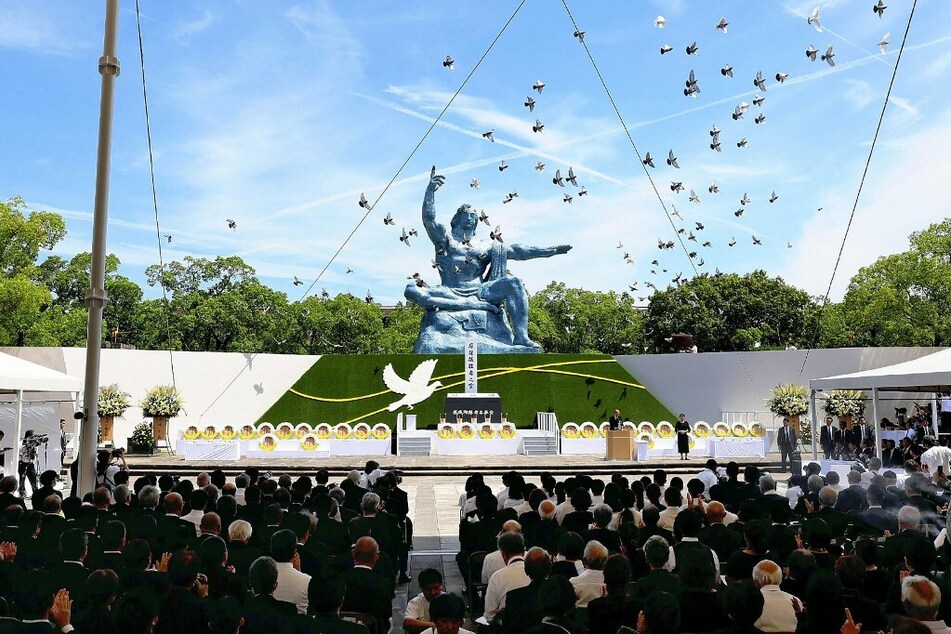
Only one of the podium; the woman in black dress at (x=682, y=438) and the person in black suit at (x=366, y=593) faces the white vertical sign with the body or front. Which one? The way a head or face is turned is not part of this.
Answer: the person in black suit

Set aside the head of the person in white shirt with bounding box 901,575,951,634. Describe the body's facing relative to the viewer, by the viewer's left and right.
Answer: facing away from the viewer

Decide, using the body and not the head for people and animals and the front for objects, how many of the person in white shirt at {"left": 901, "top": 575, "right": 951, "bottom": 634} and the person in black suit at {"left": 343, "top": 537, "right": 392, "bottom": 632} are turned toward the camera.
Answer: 0

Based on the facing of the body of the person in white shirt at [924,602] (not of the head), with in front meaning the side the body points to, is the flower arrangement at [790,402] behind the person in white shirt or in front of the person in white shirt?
in front

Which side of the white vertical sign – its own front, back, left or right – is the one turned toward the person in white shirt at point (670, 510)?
front

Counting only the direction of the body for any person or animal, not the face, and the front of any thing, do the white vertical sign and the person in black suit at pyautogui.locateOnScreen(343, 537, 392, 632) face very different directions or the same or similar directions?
very different directions

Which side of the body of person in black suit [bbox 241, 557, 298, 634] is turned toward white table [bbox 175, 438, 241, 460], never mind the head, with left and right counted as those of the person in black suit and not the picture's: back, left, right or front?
front

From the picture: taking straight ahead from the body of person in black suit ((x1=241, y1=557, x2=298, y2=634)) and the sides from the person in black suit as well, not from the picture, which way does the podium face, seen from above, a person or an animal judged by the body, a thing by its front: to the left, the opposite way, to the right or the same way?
the opposite way

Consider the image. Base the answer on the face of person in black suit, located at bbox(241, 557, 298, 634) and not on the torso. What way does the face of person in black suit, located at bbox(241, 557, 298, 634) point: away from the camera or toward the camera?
away from the camera

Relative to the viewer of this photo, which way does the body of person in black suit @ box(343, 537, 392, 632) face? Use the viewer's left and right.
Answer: facing away from the viewer

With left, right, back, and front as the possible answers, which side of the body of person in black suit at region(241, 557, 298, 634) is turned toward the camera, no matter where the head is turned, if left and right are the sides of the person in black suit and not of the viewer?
back

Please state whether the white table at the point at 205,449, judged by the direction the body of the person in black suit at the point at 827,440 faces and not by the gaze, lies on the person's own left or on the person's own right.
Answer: on the person's own right

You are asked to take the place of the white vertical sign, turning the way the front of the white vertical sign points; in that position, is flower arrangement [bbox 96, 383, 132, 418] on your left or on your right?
on your right

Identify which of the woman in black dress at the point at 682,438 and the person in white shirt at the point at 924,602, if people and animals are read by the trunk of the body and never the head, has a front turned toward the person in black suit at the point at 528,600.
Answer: the woman in black dress

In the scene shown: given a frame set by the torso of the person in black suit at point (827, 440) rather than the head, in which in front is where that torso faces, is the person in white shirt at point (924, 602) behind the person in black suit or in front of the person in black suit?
in front

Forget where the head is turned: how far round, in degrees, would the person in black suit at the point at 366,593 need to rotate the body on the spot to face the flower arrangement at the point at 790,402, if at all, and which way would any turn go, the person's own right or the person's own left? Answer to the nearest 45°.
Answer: approximately 45° to the person's own right
